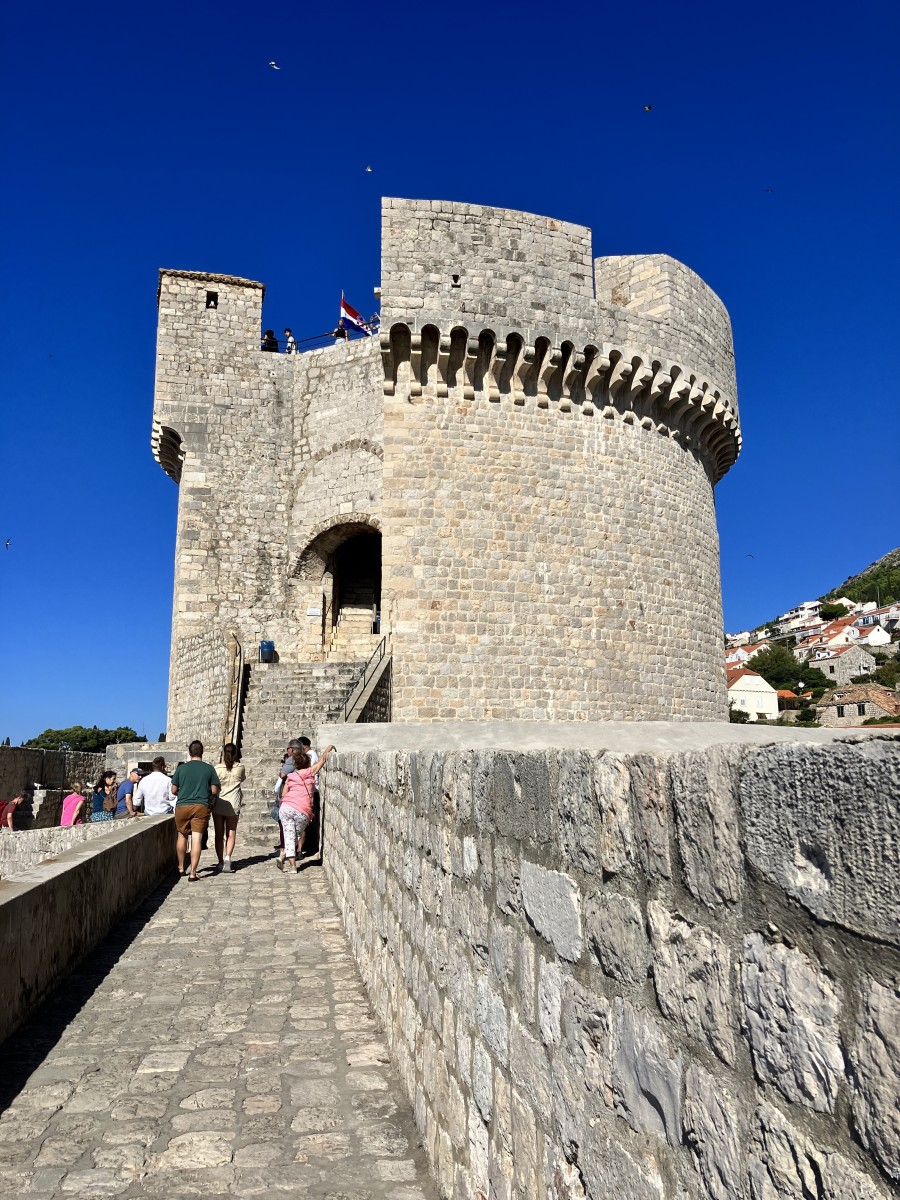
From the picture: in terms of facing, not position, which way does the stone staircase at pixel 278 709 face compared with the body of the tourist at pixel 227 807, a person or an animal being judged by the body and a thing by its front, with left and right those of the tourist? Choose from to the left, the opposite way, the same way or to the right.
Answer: the opposite way

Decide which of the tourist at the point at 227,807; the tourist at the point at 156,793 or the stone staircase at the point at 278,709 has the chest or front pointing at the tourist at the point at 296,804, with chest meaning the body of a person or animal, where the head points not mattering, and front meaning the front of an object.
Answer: the stone staircase

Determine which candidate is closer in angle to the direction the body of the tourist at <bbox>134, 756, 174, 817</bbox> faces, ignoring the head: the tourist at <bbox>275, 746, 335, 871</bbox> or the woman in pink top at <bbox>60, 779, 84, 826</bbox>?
the woman in pink top

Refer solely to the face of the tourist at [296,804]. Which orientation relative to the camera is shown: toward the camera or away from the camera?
away from the camera

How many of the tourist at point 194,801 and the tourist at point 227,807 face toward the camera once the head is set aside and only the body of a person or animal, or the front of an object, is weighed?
0

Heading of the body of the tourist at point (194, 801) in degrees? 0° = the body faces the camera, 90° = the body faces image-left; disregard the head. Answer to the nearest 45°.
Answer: approximately 180°

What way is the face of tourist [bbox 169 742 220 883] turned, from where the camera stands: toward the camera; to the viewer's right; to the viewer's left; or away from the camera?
away from the camera

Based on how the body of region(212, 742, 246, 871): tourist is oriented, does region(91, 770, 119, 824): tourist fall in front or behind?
in front

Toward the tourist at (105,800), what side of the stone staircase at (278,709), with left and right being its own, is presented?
right

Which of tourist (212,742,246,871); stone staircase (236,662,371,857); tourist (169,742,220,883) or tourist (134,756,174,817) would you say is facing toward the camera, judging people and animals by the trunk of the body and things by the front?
the stone staircase

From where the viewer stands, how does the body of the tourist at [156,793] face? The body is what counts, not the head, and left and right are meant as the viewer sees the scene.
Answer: facing away from the viewer

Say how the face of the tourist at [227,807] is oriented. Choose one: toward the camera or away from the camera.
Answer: away from the camera

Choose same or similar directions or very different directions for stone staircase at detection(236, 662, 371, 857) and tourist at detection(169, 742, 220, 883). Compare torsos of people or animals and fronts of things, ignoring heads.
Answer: very different directions

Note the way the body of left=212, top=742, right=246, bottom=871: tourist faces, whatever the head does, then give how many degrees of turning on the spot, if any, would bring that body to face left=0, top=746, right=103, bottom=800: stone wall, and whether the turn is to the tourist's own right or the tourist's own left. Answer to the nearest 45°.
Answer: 0° — they already face it

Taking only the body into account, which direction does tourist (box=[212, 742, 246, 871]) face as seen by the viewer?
away from the camera

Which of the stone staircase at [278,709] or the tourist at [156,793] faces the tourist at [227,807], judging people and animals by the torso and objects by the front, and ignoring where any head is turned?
the stone staircase

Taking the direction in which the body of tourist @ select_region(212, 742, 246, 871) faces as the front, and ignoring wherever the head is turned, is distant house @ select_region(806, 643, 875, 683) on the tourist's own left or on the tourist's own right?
on the tourist's own right

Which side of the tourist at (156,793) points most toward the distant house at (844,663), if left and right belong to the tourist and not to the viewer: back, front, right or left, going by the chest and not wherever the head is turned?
front
